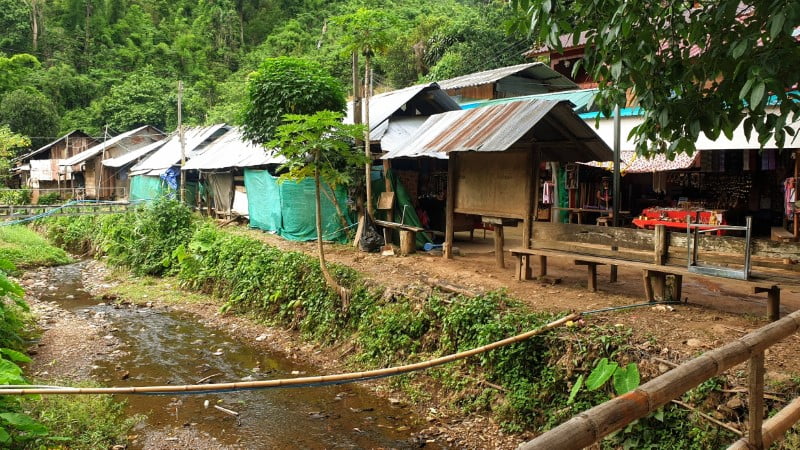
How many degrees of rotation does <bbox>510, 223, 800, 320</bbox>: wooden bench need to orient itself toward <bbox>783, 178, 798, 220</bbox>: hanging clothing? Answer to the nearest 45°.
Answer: approximately 180°

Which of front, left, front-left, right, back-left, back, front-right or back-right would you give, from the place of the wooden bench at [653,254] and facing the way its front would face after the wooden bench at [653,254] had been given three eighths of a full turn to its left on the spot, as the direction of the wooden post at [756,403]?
right

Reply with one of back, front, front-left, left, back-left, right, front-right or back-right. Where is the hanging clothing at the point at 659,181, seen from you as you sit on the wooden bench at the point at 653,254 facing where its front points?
back-right

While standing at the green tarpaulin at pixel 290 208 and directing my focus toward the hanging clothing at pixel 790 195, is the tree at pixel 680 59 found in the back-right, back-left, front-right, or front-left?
front-right

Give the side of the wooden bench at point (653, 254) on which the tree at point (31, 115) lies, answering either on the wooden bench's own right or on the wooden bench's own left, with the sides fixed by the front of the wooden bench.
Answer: on the wooden bench's own right

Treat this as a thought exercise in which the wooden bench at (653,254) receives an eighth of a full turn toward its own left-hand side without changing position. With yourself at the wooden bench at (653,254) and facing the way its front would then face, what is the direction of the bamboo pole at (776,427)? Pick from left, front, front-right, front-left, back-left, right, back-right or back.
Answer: front

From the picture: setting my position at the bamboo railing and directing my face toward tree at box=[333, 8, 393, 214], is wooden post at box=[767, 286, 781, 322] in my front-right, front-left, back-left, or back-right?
front-right

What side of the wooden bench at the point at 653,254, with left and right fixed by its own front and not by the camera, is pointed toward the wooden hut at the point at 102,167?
right

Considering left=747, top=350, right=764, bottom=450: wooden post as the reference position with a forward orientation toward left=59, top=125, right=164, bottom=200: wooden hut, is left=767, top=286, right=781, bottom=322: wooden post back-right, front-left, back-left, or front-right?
front-right

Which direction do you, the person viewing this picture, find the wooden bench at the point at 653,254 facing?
facing the viewer and to the left of the viewer

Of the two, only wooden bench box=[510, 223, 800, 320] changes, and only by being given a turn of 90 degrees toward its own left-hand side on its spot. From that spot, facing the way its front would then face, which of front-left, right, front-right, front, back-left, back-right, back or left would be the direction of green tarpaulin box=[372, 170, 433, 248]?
back

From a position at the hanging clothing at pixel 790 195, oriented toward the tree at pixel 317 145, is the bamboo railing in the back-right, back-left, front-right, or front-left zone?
front-left

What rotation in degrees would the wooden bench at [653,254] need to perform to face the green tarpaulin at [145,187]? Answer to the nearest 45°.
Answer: approximately 90° to its right

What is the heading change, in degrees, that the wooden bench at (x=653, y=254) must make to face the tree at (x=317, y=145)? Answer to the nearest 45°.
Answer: approximately 45° to its right
